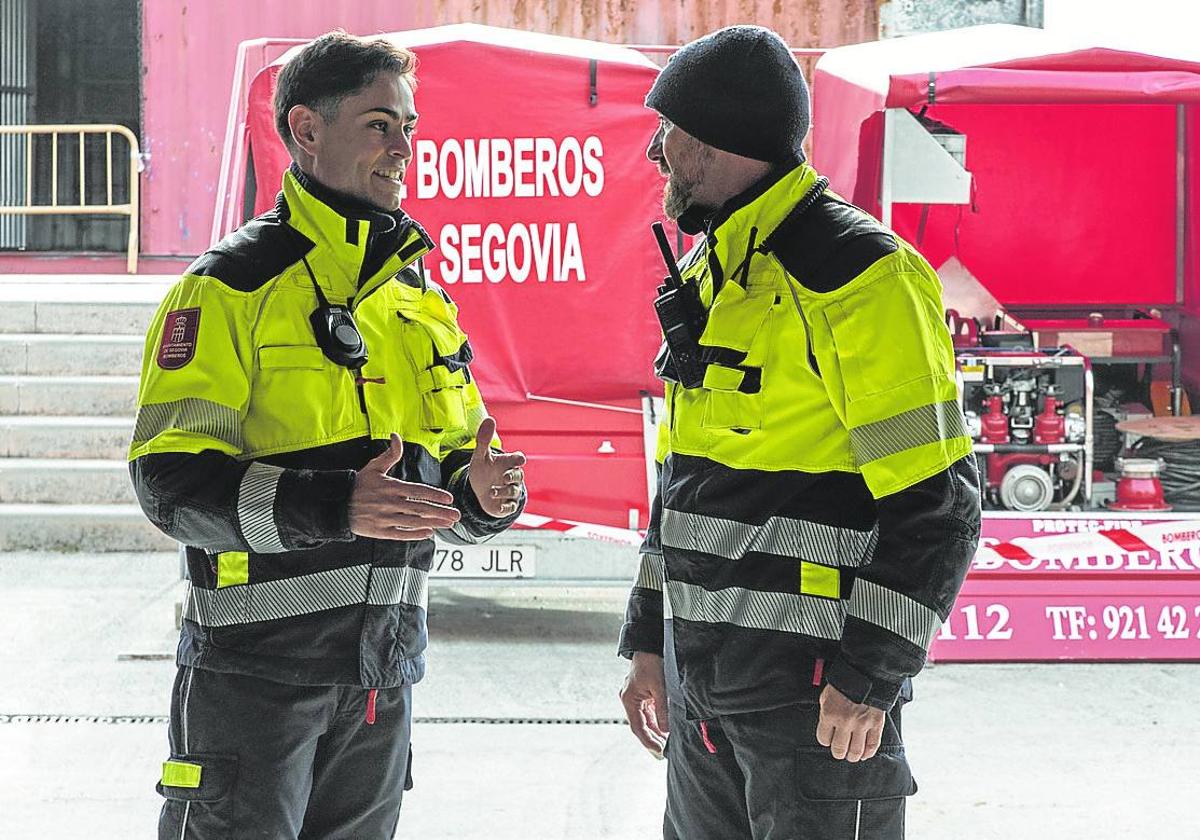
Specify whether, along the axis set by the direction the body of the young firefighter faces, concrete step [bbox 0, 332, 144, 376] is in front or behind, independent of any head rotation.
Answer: behind

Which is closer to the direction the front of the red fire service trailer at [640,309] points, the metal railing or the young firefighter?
the metal railing

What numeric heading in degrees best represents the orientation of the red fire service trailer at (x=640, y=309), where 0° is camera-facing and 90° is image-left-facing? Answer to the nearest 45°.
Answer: approximately 225°

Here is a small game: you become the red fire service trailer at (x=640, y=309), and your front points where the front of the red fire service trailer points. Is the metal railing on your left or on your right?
on your left

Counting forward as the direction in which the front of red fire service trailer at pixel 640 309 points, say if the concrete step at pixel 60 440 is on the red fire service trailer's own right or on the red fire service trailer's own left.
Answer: on the red fire service trailer's own left

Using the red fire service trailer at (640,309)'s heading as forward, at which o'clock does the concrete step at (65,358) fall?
The concrete step is roughly at 9 o'clock from the red fire service trailer.

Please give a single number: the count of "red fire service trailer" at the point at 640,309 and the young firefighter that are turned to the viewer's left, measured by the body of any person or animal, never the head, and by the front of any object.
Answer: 0

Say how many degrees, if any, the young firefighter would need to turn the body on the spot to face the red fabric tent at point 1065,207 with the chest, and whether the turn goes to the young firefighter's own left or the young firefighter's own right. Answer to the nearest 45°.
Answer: approximately 90° to the young firefighter's own left

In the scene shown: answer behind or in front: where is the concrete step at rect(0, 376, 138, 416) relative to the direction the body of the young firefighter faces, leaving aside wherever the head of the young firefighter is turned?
behind

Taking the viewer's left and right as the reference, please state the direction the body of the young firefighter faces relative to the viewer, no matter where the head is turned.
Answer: facing the viewer and to the right of the viewer
